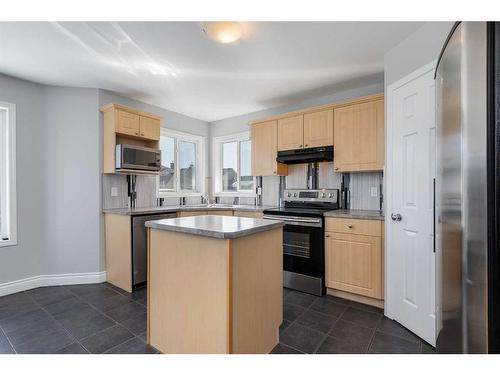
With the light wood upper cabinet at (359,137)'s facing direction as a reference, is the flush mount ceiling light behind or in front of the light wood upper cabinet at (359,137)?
in front

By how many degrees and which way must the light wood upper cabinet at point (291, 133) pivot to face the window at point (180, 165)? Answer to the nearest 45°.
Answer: approximately 45° to its right

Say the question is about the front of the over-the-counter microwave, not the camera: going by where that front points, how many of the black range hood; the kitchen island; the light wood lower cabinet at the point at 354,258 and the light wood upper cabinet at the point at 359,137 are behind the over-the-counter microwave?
0

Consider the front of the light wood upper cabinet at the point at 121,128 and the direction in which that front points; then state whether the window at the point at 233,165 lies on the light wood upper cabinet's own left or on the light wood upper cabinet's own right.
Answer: on the light wood upper cabinet's own left

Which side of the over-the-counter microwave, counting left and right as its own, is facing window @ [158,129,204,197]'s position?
left

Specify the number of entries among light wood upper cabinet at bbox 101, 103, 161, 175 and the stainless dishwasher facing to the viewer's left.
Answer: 0

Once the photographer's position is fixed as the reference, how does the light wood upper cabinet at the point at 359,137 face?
facing the viewer and to the left of the viewer

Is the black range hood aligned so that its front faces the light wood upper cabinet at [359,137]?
no

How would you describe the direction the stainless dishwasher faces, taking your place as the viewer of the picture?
facing the viewer and to the right of the viewer

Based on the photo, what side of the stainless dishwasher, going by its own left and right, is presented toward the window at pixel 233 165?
left

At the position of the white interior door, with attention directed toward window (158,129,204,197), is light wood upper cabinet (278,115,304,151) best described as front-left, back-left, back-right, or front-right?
front-right

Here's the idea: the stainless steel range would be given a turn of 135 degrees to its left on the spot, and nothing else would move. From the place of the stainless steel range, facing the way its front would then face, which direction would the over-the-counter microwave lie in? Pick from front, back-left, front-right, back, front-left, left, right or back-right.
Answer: back

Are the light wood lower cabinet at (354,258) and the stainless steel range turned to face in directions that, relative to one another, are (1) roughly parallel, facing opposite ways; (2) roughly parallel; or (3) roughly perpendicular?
roughly parallel

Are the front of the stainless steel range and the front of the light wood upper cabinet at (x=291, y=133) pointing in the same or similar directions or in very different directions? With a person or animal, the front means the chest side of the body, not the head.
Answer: same or similar directions

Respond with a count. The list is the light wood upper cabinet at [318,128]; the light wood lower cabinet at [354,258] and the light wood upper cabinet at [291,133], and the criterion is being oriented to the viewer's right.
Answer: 0

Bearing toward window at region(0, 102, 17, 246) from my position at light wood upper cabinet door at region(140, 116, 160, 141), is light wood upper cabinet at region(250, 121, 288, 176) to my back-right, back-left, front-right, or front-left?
back-left

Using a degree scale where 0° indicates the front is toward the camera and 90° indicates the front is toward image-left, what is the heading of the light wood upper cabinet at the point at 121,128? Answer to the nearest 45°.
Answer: approximately 315°

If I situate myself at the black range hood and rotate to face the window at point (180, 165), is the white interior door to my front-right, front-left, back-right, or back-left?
back-left

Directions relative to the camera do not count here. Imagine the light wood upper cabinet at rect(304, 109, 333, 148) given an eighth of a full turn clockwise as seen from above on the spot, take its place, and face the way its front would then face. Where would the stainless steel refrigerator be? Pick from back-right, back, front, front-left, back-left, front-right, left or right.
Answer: left

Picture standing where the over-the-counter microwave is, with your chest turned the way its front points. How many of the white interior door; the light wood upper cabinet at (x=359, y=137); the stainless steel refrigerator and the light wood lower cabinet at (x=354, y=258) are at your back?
0
